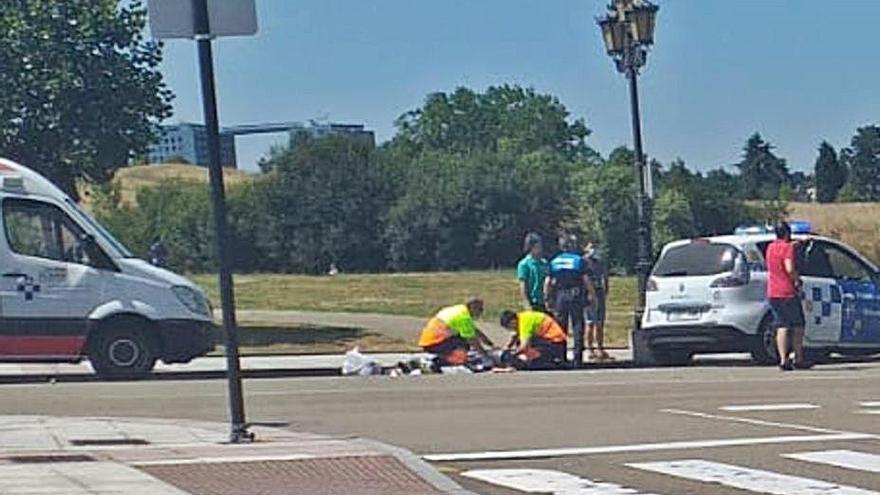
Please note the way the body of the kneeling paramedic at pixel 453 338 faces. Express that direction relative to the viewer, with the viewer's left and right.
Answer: facing to the right of the viewer

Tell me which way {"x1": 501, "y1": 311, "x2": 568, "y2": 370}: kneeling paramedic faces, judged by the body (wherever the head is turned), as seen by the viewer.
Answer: to the viewer's left

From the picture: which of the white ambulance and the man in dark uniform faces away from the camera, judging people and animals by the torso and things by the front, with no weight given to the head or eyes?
the man in dark uniform

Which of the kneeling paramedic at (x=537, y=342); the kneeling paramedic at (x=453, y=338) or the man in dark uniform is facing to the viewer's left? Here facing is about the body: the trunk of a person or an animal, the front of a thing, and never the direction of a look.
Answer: the kneeling paramedic at (x=537, y=342)

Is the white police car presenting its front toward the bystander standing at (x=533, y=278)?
no

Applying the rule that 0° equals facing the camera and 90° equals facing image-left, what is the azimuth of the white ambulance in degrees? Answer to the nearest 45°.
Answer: approximately 270°

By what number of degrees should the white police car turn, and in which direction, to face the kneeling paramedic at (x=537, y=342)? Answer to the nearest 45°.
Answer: approximately 180°

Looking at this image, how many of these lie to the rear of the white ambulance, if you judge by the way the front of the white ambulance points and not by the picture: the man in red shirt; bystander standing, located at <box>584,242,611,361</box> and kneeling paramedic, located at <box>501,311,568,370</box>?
0

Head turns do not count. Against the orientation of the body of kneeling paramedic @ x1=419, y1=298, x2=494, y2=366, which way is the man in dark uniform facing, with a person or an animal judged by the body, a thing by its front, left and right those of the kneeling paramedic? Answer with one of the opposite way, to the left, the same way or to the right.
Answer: to the left

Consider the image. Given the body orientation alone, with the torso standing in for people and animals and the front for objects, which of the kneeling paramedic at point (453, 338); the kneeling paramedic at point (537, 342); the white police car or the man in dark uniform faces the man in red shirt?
the kneeling paramedic at point (453, 338)

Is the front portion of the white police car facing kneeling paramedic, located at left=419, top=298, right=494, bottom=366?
no

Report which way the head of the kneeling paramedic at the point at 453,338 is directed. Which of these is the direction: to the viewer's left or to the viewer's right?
to the viewer's right

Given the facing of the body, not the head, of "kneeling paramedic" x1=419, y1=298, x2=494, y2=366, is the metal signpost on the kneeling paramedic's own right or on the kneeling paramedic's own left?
on the kneeling paramedic's own right

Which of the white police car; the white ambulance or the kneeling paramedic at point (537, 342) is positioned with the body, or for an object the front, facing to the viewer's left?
the kneeling paramedic

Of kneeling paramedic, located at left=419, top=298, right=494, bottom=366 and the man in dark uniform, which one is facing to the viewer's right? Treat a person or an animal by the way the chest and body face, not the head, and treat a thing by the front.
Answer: the kneeling paramedic

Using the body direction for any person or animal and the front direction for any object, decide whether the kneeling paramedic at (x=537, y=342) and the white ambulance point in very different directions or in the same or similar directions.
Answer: very different directions
